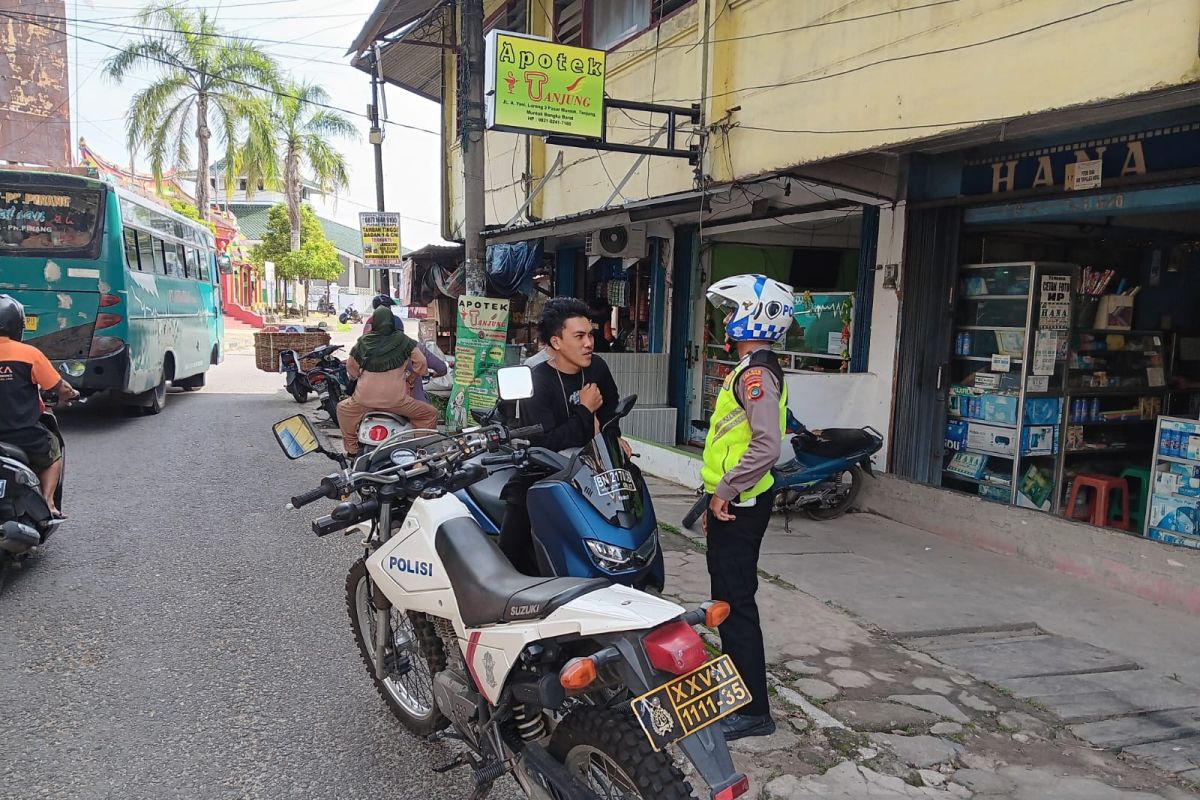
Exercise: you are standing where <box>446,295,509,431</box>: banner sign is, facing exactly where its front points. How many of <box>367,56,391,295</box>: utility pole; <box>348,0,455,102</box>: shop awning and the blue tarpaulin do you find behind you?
3

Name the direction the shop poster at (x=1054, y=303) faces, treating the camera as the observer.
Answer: facing the viewer

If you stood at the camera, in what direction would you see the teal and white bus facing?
facing away from the viewer and to the right of the viewer

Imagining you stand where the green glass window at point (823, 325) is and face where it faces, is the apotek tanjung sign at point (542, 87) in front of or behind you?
in front

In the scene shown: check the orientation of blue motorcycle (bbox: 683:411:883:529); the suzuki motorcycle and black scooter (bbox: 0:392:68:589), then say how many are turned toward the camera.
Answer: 0

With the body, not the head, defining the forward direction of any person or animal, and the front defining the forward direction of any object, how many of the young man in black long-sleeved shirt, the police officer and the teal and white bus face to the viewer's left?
1

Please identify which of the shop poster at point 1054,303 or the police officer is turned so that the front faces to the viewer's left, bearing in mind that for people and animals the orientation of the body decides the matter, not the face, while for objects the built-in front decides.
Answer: the police officer

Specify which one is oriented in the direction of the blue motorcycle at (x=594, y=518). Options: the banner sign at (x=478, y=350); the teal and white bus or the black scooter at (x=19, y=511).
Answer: the banner sign

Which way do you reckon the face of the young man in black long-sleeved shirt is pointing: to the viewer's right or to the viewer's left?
to the viewer's right

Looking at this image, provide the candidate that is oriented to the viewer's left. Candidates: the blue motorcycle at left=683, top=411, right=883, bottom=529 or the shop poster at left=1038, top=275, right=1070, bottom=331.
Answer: the blue motorcycle

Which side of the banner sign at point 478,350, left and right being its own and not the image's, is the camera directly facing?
front

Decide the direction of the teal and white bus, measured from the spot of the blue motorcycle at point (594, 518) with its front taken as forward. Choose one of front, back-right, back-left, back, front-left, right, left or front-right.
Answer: back

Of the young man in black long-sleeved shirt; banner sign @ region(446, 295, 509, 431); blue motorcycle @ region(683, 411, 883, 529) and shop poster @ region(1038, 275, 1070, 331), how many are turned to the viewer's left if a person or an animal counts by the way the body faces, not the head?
1

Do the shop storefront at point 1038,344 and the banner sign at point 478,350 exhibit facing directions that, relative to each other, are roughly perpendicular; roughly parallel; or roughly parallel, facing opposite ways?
roughly perpendicular

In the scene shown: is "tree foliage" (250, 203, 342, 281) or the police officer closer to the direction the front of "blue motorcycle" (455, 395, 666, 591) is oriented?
the police officer

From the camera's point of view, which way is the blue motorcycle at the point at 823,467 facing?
to the viewer's left

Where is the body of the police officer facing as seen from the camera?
to the viewer's left

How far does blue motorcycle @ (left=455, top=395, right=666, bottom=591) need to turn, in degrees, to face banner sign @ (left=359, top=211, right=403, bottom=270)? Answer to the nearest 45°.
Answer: approximately 135° to its left

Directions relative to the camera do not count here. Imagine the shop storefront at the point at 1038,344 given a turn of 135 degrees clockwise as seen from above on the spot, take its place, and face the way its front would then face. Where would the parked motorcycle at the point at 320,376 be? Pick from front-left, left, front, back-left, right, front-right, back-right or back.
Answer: left
